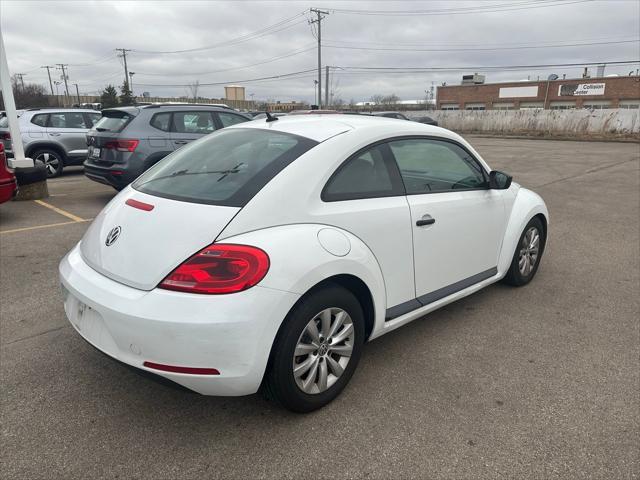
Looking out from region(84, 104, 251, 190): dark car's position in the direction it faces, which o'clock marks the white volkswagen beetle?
The white volkswagen beetle is roughly at 4 o'clock from the dark car.

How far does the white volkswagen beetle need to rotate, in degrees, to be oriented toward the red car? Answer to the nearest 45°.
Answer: approximately 90° to its left

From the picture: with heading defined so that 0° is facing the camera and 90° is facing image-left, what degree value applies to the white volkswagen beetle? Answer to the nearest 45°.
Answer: approximately 225°

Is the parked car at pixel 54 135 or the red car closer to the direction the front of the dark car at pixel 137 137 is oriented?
the parked car

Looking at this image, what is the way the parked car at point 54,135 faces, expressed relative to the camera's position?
facing away from the viewer and to the right of the viewer

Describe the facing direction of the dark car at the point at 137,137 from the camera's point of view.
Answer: facing away from the viewer and to the right of the viewer

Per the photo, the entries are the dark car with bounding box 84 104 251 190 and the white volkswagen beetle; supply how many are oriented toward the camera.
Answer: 0

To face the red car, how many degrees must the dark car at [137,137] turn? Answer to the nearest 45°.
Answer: approximately 180°
